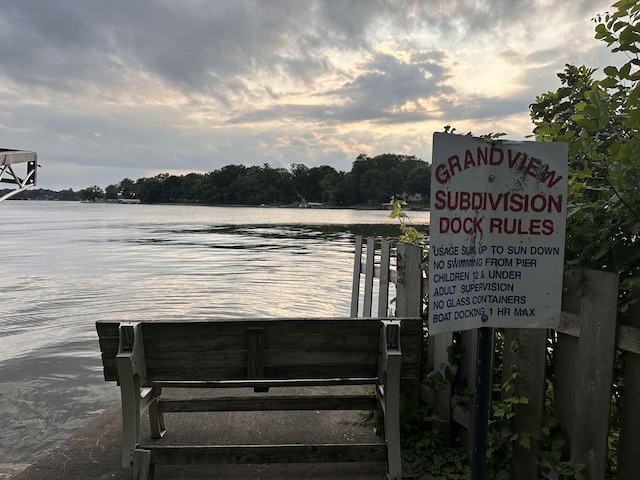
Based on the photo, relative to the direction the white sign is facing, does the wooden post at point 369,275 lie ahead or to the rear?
to the rear

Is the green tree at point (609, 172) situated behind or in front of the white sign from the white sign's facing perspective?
behind

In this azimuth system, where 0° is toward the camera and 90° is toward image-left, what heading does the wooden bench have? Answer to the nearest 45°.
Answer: approximately 180°

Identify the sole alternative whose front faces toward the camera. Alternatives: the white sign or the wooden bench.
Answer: the white sign

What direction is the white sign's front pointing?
toward the camera

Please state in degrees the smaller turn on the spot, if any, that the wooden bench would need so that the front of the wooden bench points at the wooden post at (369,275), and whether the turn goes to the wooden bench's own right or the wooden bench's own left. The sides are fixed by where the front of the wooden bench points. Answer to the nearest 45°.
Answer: approximately 45° to the wooden bench's own right

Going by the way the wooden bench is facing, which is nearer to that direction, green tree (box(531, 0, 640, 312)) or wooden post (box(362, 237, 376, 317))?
the wooden post

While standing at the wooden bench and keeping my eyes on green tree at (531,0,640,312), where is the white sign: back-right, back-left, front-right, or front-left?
front-right
